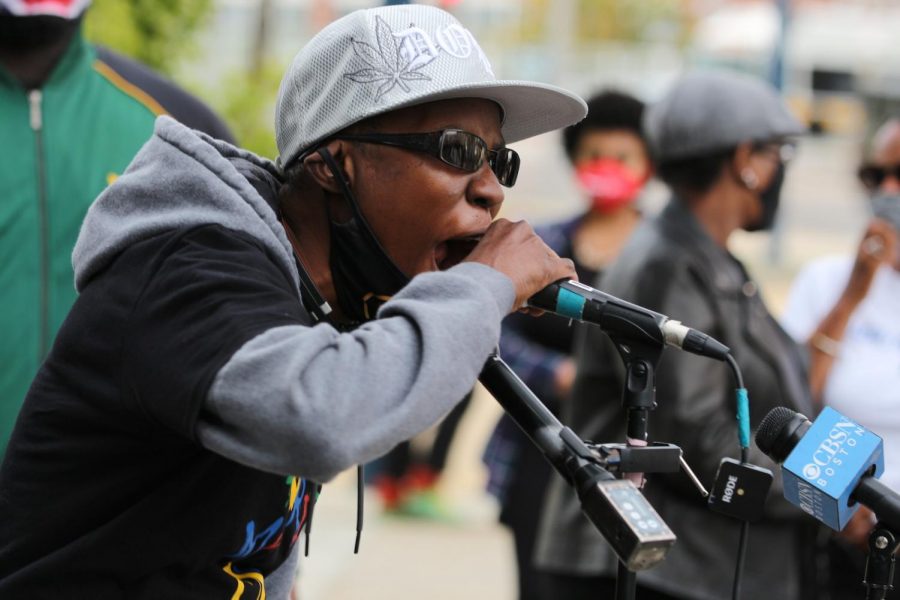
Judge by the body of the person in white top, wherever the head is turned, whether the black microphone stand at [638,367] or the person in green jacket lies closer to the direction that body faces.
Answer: the black microphone stand

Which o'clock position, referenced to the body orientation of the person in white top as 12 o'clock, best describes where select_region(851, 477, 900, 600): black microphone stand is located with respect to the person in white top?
The black microphone stand is roughly at 12 o'clock from the person in white top.

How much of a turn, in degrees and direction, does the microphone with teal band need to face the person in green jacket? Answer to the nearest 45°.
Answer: approximately 45° to its right

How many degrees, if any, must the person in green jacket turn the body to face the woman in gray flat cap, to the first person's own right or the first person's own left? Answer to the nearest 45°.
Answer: approximately 90° to the first person's own left

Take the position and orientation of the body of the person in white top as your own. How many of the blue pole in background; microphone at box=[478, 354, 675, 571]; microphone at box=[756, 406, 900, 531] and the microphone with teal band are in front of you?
3

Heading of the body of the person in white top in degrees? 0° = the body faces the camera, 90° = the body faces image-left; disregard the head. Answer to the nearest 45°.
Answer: approximately 0°

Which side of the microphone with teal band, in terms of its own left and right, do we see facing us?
left

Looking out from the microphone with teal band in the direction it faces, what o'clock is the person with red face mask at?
The person with red face mask is roughly at 3 o'clock from the microphone with teal band.

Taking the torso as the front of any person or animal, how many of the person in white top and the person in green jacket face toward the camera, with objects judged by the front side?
2

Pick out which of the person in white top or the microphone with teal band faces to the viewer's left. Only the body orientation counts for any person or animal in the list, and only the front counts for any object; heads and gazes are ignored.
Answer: the microphone with teal band
